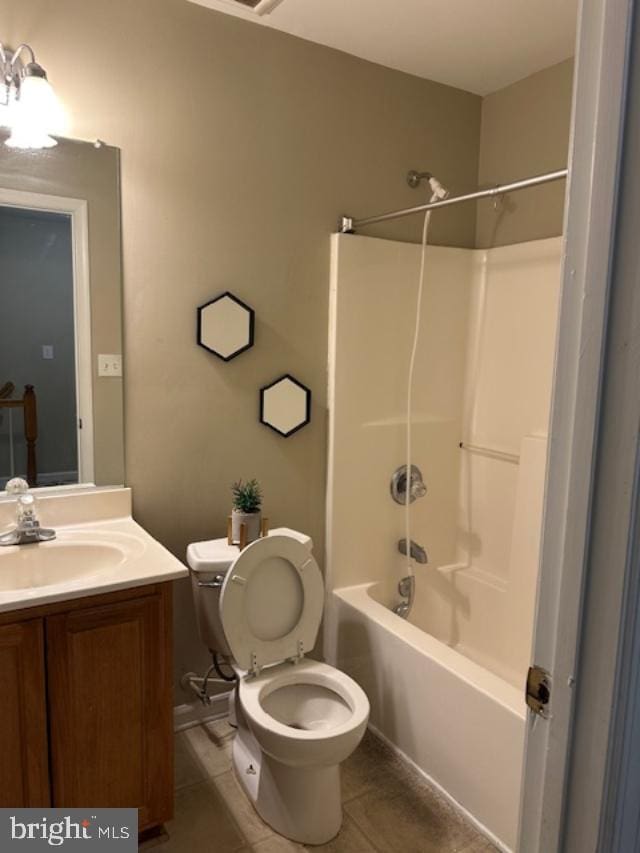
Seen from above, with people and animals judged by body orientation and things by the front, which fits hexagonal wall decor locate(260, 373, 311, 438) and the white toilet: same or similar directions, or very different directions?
same or similar directions

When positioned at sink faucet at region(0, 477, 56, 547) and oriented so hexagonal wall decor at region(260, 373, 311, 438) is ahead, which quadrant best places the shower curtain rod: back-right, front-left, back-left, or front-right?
front-right

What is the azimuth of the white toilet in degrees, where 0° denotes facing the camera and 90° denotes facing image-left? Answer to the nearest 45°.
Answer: approximately 315°

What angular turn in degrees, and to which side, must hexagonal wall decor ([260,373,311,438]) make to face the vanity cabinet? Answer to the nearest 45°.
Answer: approximately 90° to its right

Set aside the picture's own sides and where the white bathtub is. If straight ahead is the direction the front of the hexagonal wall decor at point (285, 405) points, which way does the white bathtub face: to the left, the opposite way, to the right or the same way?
to the right

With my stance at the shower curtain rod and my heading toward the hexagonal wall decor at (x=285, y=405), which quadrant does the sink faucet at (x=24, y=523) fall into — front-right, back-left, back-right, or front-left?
front-left

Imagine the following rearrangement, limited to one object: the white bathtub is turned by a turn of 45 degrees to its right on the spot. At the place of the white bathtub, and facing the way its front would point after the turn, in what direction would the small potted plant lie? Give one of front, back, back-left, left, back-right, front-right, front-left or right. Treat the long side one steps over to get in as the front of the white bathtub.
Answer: front

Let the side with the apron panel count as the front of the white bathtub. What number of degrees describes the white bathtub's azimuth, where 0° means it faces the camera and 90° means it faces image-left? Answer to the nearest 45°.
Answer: approximately 45°

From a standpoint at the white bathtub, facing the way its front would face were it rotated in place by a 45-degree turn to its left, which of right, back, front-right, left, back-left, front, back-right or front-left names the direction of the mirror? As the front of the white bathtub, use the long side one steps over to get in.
right

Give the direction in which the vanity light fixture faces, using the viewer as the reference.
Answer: facing the viewer and to the right of the viewer

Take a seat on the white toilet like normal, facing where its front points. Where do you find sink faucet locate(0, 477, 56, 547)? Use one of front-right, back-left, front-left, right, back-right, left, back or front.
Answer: back-right

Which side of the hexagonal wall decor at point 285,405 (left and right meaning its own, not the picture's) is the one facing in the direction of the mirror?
right
